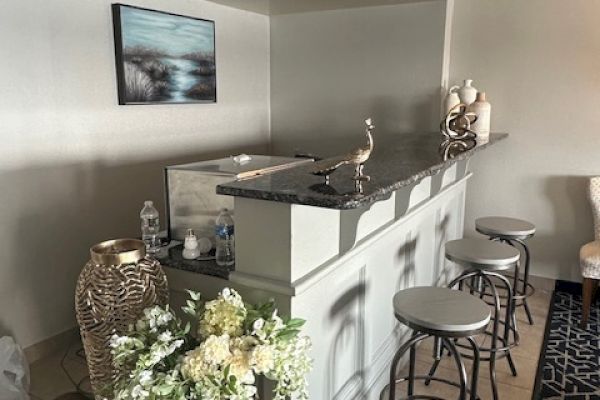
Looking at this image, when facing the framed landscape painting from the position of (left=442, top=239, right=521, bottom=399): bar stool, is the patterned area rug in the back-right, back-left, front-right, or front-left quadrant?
back-right

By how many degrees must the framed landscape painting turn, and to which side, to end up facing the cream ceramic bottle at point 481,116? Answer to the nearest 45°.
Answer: approximately 45° to its left

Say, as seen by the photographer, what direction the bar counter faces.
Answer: facing the viewer and to the right of the viewer

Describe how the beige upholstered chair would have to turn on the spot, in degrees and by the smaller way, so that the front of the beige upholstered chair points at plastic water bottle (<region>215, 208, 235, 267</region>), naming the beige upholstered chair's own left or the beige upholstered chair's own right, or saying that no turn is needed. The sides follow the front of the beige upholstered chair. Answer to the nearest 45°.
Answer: approximately 45° to the beige upholstered chair's own right

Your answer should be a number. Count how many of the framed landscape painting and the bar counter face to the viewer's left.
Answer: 0

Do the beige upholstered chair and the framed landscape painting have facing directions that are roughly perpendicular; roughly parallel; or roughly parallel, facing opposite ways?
roughly perpendicular

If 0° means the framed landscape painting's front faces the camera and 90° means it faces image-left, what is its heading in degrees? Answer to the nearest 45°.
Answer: approximately 315°

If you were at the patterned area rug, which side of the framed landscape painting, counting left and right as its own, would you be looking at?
front

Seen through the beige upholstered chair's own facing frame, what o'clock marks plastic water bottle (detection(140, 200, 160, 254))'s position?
The plastic water bottle is roughly at 1 o'clock from the beige upholstered chair.

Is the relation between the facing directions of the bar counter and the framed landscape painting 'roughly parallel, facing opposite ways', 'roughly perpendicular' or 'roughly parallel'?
roughly parallel
